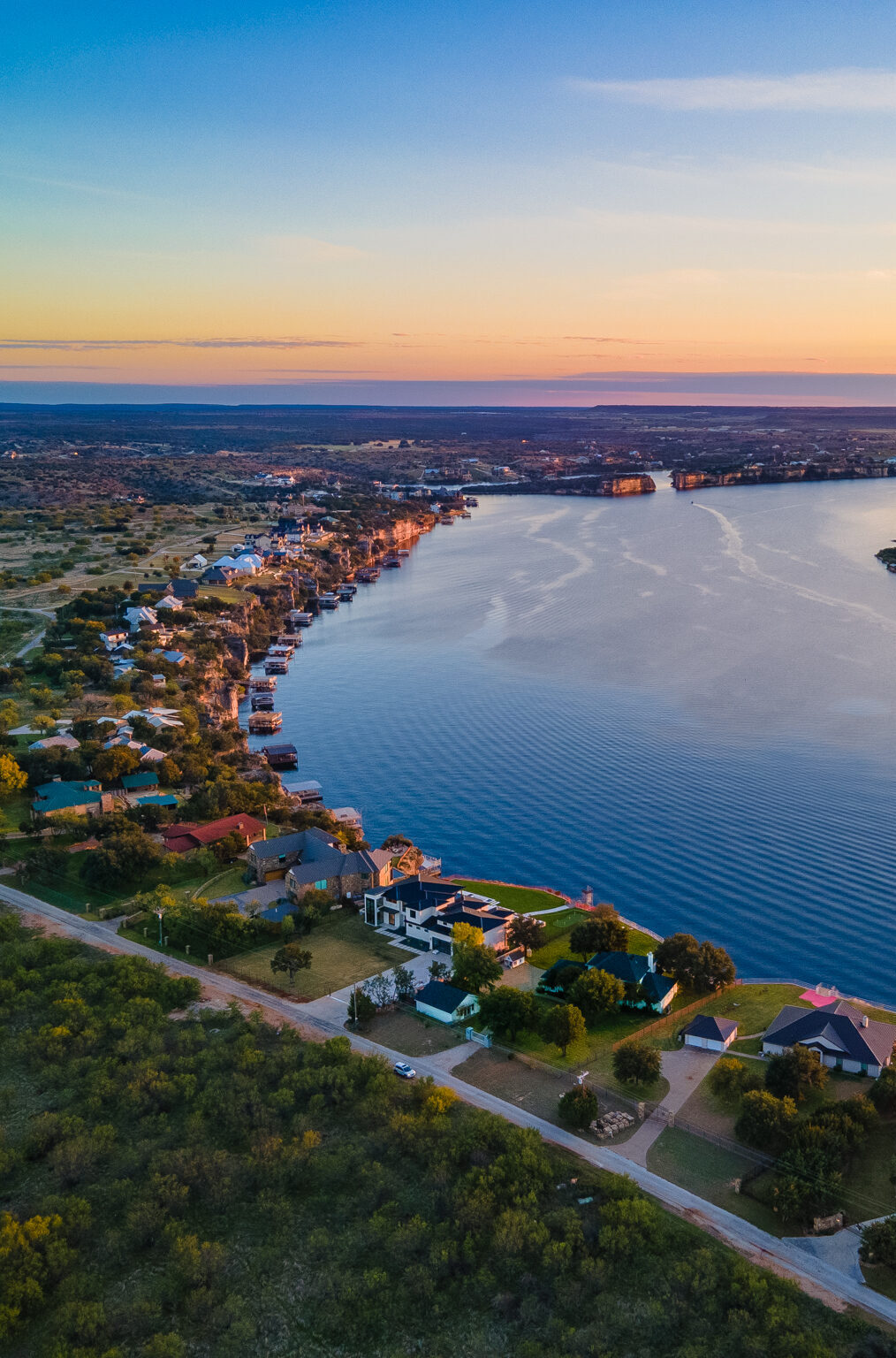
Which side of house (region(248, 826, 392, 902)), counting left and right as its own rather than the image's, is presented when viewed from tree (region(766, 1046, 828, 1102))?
left

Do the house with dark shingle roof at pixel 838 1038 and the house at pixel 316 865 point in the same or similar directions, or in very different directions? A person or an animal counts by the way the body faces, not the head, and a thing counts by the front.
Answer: same or similar directions

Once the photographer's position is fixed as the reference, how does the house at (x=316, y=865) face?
facing the viewer and to the left of the viewer

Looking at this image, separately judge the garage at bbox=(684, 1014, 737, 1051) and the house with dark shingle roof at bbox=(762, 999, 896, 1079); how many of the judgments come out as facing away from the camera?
0

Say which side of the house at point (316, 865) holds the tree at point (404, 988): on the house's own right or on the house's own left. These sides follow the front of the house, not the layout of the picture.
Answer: on the house's own left

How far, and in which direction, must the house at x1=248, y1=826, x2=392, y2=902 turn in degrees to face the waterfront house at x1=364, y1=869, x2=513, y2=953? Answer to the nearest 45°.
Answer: approximately 90° to its left

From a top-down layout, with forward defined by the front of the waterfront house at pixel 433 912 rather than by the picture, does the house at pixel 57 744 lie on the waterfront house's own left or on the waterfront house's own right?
on the waterfront house's own right

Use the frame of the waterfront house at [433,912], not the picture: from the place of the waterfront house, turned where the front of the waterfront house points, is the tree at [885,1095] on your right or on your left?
on your left

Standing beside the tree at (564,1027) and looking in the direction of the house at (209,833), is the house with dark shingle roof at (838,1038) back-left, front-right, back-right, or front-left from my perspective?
back-right

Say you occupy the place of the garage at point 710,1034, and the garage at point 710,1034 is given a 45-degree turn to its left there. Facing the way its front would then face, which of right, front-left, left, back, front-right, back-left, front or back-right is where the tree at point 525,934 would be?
back-right

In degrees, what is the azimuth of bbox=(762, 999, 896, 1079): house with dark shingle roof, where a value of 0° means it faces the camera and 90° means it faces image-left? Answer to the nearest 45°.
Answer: approximately 45°

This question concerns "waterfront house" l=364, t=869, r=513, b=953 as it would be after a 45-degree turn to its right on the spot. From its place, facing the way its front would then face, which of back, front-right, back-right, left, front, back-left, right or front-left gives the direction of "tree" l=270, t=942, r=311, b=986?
front-left

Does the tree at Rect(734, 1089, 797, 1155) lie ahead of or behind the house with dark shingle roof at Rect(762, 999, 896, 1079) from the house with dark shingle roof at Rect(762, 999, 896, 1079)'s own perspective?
ahead

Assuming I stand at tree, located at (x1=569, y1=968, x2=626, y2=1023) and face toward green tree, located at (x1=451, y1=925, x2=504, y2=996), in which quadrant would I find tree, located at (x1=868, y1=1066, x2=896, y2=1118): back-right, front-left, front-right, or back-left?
back-left

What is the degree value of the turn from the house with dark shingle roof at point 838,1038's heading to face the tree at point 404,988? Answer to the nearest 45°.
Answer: approximately 45° to its right

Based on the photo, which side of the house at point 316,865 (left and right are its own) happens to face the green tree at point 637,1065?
left
